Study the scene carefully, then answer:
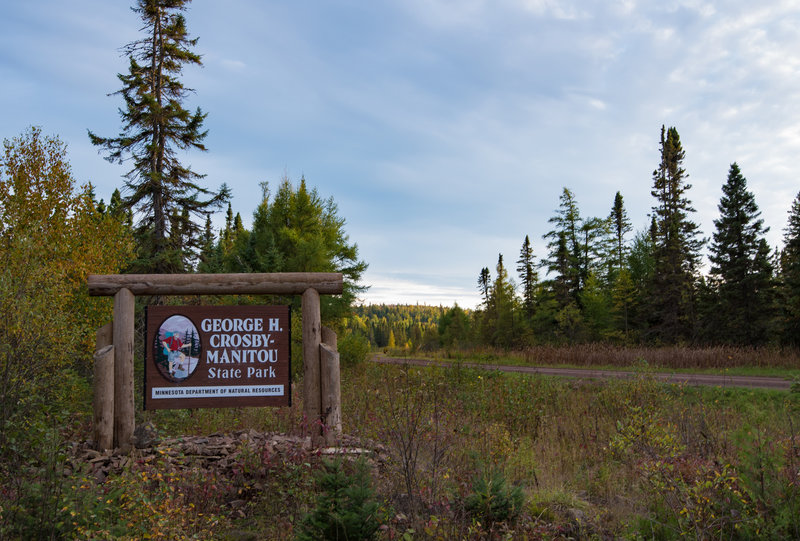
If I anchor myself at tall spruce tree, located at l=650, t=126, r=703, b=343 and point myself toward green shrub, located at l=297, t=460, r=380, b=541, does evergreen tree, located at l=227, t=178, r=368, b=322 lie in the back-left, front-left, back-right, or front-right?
front-right

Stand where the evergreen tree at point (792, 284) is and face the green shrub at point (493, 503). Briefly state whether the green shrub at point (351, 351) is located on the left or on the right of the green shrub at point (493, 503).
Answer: right

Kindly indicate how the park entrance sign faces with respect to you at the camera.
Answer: facing the viewer

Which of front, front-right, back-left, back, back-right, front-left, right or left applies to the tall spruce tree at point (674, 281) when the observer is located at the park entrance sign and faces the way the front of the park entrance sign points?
back-left

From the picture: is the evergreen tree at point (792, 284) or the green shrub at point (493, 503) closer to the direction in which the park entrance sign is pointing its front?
the green shrub

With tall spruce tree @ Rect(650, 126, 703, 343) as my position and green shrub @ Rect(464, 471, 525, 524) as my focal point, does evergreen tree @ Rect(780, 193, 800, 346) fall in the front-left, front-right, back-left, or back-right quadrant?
front-left

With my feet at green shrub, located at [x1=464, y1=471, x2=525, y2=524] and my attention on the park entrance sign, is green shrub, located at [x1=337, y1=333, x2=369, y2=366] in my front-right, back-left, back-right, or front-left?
front-right

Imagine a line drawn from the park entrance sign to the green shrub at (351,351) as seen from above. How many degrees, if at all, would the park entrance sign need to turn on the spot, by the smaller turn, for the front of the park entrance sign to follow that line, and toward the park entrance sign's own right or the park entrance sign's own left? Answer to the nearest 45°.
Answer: approximately 180°

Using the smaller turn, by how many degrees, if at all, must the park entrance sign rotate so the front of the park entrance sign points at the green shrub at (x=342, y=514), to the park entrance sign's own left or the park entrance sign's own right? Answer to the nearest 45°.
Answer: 0° — it already faces it
